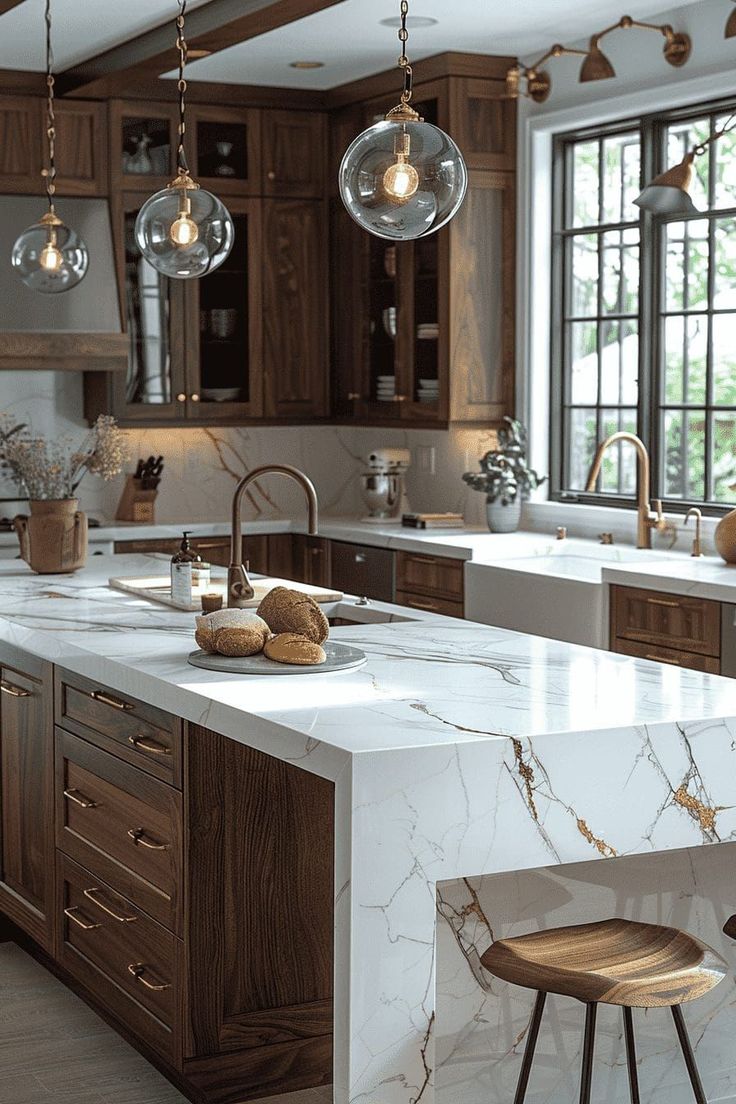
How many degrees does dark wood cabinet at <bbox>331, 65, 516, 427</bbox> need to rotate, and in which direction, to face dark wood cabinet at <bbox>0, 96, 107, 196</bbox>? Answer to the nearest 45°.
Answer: approximately 45° to its right

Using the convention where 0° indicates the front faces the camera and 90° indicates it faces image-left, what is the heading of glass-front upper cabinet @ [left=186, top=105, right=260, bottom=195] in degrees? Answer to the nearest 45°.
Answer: approximately 0°

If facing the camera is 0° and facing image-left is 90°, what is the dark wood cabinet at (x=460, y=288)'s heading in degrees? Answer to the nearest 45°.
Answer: approximately 45°

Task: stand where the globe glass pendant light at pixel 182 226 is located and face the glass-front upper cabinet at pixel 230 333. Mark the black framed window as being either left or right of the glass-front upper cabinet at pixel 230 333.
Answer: right
